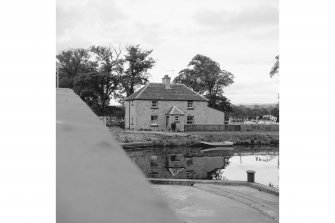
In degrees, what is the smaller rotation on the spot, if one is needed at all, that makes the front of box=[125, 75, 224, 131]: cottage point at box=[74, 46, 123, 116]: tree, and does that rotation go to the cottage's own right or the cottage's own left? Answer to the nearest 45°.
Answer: approximately 135° to the cottage's own right

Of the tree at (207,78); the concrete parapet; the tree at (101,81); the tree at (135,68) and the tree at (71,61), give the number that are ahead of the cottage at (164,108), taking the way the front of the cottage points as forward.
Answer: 1

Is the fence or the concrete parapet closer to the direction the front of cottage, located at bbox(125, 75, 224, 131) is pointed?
the concrete parapet

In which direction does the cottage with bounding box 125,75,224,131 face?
toward the camera

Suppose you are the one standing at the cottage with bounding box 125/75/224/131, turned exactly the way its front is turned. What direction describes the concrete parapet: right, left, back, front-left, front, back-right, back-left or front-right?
front

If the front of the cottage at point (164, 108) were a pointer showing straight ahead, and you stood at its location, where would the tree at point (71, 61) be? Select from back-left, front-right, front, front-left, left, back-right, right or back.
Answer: back-right

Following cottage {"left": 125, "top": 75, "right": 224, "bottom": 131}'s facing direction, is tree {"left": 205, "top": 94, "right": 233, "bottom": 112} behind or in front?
behind
